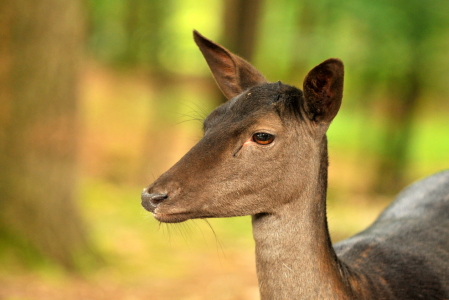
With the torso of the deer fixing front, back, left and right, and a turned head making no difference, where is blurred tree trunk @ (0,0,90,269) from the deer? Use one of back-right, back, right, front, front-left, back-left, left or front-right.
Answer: front-right

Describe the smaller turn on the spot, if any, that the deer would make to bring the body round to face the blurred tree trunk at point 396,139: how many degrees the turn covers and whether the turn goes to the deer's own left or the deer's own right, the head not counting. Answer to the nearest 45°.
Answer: approximately 90° to the deer's own right

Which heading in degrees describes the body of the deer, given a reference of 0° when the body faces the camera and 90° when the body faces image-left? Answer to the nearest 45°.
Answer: approximately 90°
